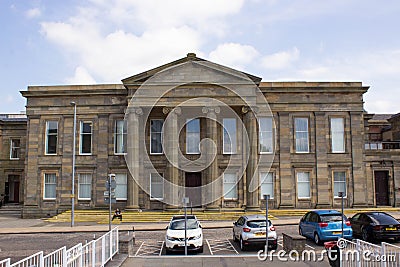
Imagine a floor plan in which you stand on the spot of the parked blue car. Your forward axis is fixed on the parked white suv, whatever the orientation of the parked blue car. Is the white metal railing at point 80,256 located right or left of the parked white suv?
left

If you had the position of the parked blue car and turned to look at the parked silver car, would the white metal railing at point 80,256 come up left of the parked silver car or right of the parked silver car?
left

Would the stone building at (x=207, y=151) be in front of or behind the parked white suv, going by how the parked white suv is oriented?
behind

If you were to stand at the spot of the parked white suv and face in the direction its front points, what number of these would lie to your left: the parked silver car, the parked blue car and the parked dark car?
3
